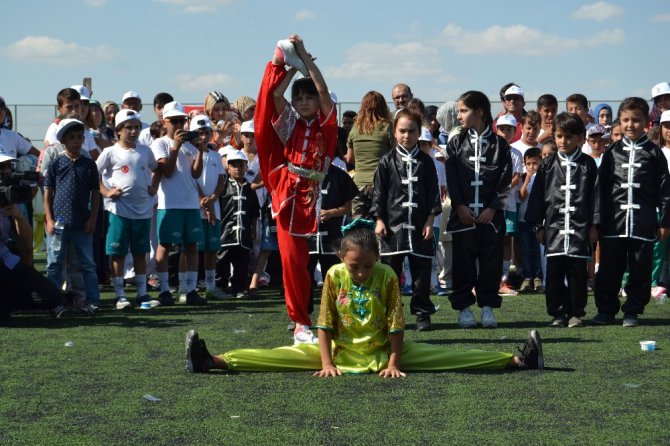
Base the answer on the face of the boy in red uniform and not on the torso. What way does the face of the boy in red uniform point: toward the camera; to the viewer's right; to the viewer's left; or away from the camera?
toward the camera

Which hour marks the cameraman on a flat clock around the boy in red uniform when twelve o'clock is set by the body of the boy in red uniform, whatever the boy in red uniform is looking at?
The cameraman is roughly at 4 o'clock from the boy in red uniform.

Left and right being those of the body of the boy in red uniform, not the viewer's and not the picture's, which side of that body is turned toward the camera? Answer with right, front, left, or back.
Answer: front
